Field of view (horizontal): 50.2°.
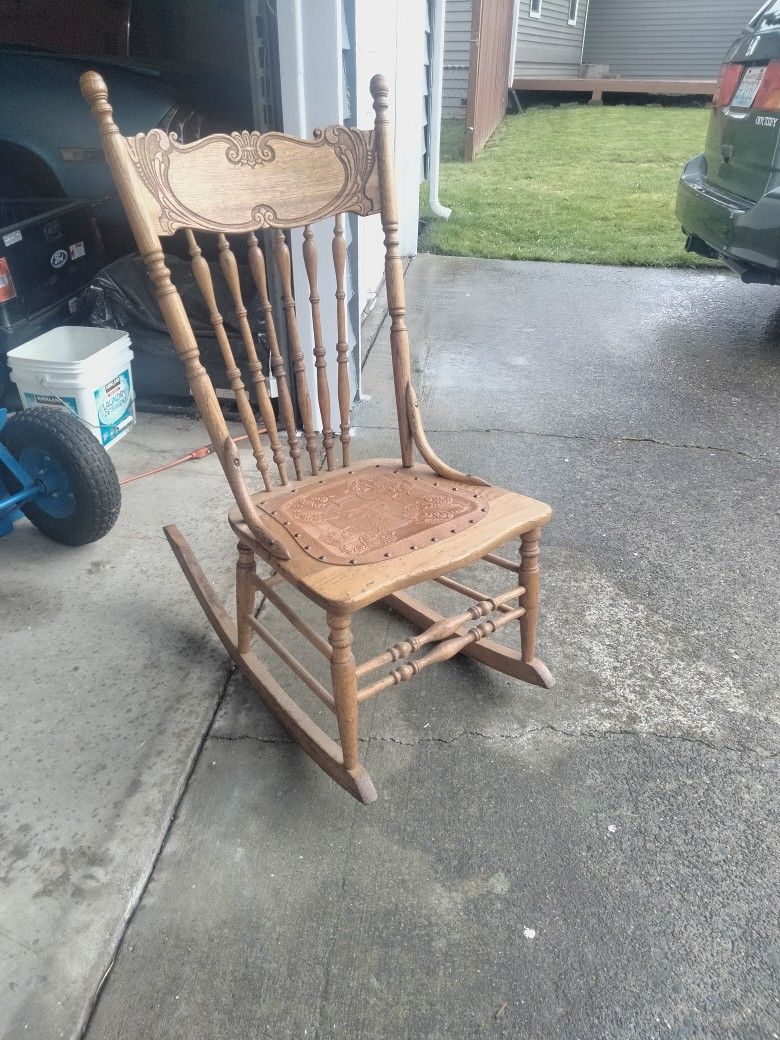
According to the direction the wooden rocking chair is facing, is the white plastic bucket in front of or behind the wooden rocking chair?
behind

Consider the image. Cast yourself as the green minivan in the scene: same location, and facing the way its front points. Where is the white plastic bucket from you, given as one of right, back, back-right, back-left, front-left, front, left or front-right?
back

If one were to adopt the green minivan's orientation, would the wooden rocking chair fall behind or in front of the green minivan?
behind

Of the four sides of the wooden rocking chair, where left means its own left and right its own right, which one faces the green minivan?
left

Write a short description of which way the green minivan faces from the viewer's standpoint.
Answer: facing away from the viewer and to the right of the viewer

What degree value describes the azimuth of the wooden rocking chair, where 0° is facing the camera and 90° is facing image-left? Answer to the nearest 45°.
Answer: approximately 315°

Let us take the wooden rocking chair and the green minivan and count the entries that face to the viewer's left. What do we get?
0
